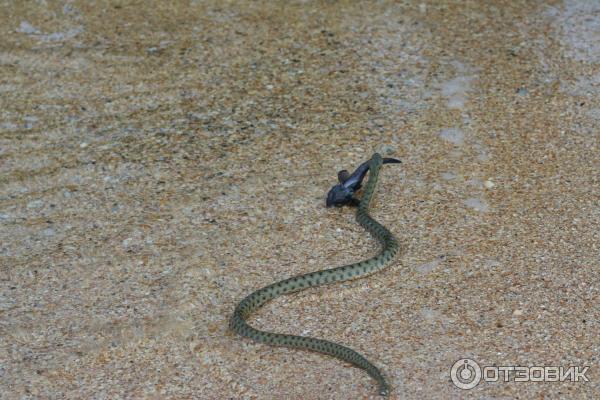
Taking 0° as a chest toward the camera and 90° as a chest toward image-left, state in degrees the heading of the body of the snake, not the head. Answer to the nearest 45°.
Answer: approximately 180°
